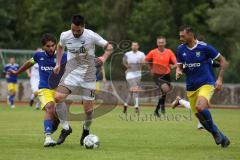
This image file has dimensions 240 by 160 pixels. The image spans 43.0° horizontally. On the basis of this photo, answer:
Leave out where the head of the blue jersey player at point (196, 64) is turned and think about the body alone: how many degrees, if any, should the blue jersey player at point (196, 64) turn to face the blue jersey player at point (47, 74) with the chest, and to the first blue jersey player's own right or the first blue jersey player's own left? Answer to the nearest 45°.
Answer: approximately 45° to the first blue jersey player's own right

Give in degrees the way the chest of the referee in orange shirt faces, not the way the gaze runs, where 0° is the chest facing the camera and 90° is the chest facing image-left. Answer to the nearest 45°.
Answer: approximately 0°

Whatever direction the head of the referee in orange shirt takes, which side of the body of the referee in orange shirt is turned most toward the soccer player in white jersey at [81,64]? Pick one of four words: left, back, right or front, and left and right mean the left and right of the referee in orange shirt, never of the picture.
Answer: front

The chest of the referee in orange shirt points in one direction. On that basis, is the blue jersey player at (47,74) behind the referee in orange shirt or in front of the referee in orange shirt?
in front

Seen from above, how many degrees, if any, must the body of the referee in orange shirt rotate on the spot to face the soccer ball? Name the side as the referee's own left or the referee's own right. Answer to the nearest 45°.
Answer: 0° — they already face it

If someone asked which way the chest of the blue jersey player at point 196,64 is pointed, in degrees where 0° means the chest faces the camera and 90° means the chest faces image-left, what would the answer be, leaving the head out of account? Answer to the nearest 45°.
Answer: approximately 45°

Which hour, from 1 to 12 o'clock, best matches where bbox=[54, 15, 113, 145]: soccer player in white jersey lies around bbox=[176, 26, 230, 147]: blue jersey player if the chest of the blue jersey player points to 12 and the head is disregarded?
The soccer player in white jersey is roughly at 1 o'clock from the blue jersey player.

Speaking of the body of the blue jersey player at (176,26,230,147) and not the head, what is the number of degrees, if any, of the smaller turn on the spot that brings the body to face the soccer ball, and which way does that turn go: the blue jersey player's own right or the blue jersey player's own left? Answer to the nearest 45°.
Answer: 0° — they already face it
